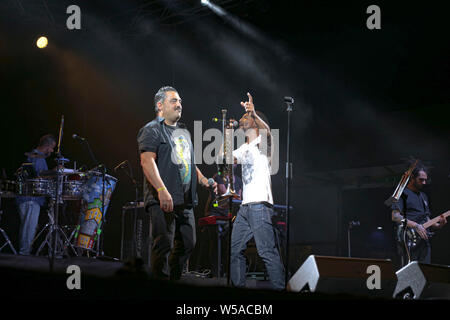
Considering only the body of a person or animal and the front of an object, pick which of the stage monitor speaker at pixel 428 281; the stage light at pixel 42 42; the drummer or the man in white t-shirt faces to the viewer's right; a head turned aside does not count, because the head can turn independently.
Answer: the drummer

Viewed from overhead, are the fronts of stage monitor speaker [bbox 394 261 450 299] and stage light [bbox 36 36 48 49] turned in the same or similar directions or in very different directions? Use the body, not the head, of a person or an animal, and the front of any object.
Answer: very different directions

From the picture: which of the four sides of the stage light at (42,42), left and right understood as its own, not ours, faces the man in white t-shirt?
front

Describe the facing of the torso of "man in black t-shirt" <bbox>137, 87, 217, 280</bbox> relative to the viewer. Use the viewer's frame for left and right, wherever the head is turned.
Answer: facing the viewer and to the right of the viewer

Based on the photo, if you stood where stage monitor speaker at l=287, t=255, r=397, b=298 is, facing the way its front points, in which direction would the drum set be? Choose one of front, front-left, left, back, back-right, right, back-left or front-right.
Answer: front

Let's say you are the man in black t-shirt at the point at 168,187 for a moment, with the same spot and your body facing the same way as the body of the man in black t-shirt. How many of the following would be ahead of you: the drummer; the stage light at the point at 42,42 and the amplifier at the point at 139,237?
0

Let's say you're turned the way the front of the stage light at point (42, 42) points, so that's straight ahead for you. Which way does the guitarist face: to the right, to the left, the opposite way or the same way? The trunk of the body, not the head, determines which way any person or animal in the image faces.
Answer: the same way

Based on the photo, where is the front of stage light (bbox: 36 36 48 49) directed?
toward the camera

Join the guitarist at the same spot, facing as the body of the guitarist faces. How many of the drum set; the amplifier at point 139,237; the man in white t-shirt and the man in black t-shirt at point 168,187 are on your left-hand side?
0

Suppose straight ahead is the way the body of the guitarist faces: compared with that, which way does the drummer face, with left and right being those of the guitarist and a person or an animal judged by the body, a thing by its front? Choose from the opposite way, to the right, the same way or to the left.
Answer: to the left

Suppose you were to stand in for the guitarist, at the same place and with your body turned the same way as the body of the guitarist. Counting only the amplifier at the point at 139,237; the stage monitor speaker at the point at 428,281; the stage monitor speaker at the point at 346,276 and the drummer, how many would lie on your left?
0

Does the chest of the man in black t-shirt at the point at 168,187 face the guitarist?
no
